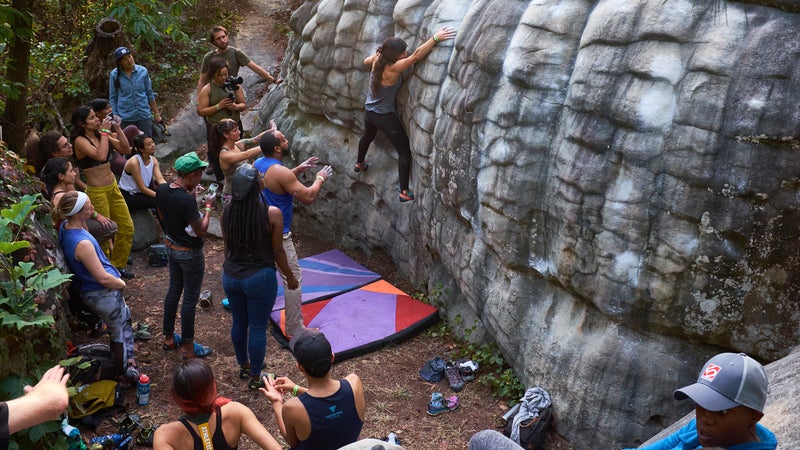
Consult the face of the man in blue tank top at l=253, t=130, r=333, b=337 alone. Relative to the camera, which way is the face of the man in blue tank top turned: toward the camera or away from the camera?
away from the camera

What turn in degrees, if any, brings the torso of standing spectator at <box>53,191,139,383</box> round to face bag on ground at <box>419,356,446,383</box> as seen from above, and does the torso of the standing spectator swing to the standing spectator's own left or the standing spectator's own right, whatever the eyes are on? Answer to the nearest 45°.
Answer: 0° — they already face it

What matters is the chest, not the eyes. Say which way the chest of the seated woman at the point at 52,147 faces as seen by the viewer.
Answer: to the viewer's right

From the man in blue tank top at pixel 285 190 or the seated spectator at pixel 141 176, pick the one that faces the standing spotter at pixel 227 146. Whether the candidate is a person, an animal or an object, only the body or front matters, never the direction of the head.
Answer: the seated spectator at pixel 141 176

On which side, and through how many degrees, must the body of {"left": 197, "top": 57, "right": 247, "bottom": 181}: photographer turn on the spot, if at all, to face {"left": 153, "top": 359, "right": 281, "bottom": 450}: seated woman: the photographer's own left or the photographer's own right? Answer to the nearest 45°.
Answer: approximately 45° to the photographer's own right

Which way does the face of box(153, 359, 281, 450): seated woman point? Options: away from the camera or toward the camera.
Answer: away from the camera

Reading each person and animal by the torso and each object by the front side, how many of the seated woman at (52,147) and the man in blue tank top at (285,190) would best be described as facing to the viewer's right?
2

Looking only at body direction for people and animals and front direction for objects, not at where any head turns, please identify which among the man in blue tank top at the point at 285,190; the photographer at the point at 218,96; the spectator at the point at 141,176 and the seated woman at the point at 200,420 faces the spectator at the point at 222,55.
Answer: the seated woman

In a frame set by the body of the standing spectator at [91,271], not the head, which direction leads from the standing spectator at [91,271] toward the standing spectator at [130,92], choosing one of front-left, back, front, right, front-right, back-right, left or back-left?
left

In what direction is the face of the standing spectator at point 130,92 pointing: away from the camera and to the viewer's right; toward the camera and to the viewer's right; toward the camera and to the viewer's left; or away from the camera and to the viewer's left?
toward the camera and to the viewer's right

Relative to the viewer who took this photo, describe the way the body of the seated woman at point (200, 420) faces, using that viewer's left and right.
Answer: facing away from the viewer

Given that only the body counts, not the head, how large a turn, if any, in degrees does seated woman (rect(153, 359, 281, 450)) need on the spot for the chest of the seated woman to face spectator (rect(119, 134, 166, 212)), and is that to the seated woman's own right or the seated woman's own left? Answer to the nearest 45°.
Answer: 0° — they already face them

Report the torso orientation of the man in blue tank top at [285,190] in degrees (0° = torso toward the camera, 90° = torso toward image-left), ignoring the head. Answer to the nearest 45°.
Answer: approximately 270°

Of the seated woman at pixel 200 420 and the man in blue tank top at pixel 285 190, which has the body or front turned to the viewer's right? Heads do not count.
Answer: the man in blue tank top

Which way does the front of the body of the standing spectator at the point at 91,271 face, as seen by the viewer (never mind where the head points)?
to the viewer's right

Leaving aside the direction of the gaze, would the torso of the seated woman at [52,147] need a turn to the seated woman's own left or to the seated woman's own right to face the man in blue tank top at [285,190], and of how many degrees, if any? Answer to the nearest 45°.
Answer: approximately 45° to the seated woman's own right

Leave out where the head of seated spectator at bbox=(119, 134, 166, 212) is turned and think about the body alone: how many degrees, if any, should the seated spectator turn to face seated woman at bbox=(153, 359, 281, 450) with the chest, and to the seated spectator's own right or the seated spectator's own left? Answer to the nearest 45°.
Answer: approximately 45° to the seated spectator's own right
